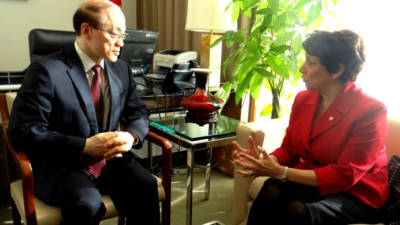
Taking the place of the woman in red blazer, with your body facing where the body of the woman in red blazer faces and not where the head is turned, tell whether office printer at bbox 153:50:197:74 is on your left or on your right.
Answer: on your right

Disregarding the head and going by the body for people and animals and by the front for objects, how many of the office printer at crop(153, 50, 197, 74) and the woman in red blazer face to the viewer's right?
0

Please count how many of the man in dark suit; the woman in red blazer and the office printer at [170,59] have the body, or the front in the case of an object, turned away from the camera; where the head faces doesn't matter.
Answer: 0

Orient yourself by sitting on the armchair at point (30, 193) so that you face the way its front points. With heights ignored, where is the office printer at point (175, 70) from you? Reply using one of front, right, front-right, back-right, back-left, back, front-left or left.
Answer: left

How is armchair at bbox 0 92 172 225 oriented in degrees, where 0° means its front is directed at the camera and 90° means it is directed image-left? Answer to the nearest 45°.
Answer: approximately 315°

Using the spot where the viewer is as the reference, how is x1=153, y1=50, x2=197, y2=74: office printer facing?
facing the viewer and to the left of the viewer

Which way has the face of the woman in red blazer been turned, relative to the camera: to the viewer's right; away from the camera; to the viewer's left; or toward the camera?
to the viewer's left

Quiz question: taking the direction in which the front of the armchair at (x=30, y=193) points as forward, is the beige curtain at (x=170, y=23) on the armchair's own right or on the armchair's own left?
on the armchair's own left

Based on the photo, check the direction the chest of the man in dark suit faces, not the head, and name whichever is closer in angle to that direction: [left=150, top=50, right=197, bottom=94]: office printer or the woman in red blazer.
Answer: the woman in red blazer

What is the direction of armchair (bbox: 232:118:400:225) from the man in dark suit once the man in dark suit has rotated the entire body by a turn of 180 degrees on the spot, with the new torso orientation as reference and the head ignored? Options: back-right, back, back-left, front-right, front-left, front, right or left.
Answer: back-right

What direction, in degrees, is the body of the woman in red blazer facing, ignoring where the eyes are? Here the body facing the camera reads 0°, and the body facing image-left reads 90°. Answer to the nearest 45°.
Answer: approximately 45°

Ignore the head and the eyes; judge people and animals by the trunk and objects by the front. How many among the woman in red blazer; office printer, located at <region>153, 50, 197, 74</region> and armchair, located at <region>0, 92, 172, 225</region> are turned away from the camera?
0

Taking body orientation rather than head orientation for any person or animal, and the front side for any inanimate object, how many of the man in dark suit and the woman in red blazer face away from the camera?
0

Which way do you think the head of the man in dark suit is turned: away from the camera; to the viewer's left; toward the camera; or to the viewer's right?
to the viewer's right

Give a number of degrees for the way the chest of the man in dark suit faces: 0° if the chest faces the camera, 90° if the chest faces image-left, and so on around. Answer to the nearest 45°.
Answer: approximately 315°

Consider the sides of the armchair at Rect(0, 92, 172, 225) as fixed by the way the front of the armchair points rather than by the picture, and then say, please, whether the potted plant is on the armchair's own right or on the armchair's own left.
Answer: on the armchair's own left

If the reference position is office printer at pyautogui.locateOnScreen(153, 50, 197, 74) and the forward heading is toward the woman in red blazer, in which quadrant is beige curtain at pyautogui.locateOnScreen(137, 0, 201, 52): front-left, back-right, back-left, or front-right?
back-left
